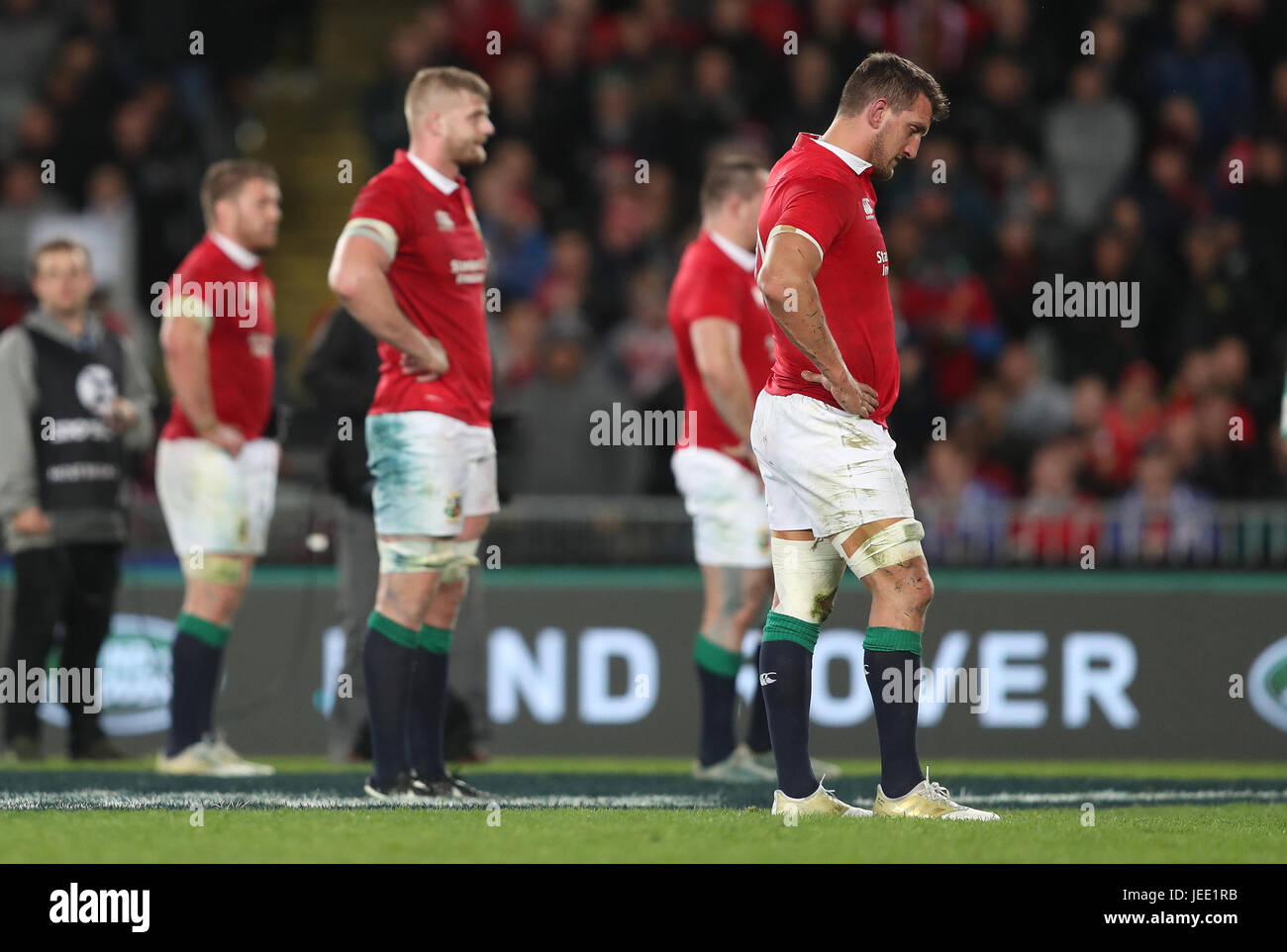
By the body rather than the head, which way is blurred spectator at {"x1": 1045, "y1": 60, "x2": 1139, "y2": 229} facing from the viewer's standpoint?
toward the camera

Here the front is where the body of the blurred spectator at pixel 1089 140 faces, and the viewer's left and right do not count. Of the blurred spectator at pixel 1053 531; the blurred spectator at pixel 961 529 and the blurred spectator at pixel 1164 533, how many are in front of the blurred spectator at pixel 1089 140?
3

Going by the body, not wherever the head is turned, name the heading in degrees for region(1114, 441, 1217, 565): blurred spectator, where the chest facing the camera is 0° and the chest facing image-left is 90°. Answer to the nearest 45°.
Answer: approximately 0°

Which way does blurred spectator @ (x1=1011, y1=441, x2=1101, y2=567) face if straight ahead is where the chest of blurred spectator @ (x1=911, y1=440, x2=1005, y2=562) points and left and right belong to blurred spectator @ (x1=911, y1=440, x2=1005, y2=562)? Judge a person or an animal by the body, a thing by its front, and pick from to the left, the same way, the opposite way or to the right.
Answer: the same way

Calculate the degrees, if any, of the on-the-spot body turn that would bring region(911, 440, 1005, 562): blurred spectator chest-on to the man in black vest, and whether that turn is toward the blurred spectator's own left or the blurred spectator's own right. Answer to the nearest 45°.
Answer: approximately 45° to the blurred spectator's own right

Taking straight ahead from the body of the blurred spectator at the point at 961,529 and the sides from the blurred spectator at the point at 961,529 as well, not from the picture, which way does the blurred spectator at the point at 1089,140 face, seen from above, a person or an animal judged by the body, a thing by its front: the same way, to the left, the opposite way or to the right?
the same way

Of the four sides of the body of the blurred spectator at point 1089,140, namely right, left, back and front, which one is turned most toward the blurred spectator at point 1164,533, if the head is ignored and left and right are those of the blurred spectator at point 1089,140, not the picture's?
front

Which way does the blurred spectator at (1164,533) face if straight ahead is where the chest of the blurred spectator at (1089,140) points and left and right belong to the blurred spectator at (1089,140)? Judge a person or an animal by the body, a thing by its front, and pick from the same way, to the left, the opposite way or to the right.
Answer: the same way

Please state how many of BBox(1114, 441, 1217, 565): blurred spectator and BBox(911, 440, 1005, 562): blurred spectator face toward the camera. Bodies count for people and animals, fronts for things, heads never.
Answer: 2

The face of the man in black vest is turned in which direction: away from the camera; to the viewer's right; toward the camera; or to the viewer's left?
toward the camera

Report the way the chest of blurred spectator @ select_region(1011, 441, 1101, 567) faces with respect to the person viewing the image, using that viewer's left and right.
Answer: facing the viewer

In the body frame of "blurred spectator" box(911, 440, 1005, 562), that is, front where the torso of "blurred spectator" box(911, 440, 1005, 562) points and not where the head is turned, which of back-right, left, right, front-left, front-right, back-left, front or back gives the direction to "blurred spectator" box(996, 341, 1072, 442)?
back

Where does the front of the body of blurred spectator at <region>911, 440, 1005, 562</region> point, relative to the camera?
toward the camera

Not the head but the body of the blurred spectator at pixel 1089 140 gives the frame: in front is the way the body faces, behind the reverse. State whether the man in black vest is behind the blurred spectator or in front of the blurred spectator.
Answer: in front
